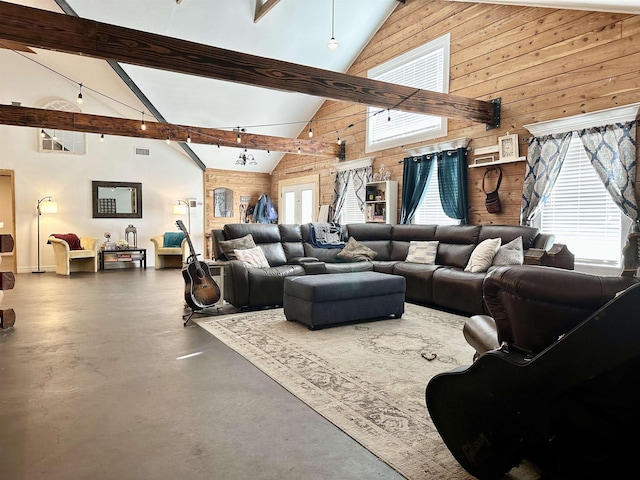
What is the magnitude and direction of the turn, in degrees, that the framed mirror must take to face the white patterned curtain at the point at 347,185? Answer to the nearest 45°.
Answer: approximately 45° to its left

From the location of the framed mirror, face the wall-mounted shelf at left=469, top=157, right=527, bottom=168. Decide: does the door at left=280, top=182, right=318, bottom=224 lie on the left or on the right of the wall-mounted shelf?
left

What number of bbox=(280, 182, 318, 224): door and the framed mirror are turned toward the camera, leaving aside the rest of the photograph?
2

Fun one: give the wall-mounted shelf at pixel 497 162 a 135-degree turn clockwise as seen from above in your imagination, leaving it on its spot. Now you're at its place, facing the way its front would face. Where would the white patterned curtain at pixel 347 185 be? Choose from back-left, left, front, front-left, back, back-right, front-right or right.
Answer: front-left

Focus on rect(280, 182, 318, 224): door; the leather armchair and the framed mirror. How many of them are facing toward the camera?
2

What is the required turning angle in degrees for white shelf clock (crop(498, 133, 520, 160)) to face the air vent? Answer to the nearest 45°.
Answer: approximately 45° to its right

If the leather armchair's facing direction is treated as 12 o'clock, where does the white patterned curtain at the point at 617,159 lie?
The white patterned curtain is roughly at 2 o'clock from the leather armchair.

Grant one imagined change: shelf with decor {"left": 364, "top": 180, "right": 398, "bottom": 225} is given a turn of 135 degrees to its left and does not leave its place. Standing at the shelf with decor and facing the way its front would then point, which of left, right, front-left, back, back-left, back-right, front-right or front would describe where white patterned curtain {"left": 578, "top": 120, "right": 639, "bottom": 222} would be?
front-right

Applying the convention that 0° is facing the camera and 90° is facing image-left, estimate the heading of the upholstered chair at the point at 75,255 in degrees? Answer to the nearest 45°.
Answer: approximately 315°

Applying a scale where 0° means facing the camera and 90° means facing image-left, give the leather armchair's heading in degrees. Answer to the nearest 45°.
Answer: approximately 135°

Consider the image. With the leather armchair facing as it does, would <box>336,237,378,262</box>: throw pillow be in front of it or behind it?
in front

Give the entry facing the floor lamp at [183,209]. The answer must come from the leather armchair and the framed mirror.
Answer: the leather armchair
